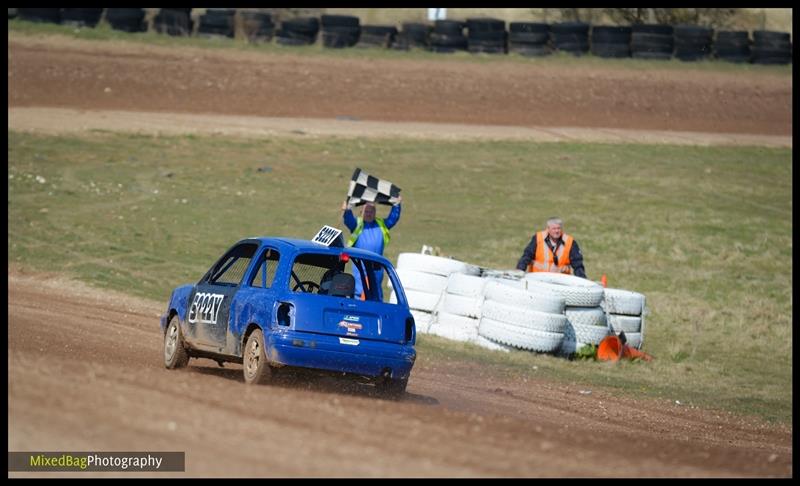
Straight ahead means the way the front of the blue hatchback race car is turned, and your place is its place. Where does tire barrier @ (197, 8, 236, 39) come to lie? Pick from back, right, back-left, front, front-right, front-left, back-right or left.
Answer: front-right

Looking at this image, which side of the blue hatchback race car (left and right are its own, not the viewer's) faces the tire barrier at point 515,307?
right

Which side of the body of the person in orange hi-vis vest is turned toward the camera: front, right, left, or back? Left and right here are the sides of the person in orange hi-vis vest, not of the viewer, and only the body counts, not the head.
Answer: front

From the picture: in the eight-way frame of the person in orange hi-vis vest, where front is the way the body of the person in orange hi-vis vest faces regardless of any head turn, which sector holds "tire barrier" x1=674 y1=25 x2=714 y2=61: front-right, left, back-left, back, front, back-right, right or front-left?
back

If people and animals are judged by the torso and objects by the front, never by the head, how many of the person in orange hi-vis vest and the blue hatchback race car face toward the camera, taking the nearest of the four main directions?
1

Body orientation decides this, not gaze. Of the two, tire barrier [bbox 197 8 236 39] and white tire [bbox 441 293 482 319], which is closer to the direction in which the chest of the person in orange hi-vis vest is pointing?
the white tire

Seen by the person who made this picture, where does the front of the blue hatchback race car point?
facing away from the viewer and to the left of the viewer

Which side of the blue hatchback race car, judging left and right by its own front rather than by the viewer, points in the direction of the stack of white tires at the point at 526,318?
right

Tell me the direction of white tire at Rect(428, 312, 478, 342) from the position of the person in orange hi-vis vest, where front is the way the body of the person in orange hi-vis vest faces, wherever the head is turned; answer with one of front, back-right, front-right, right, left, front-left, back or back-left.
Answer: front-right

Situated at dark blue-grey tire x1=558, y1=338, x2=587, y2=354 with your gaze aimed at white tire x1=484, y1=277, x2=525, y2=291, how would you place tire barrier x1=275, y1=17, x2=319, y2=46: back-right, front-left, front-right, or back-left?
front-right

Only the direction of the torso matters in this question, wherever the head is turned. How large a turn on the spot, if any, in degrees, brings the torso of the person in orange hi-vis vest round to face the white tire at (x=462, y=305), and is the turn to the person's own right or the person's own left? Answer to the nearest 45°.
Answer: approximately 45° to the person's own right

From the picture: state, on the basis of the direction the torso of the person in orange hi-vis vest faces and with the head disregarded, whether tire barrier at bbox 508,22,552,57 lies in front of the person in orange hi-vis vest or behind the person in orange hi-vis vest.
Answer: behind

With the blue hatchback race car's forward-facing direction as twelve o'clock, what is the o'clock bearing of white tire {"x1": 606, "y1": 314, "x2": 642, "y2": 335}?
The white tire is roughly at 3 o'clock from the blue hatchback race car.
